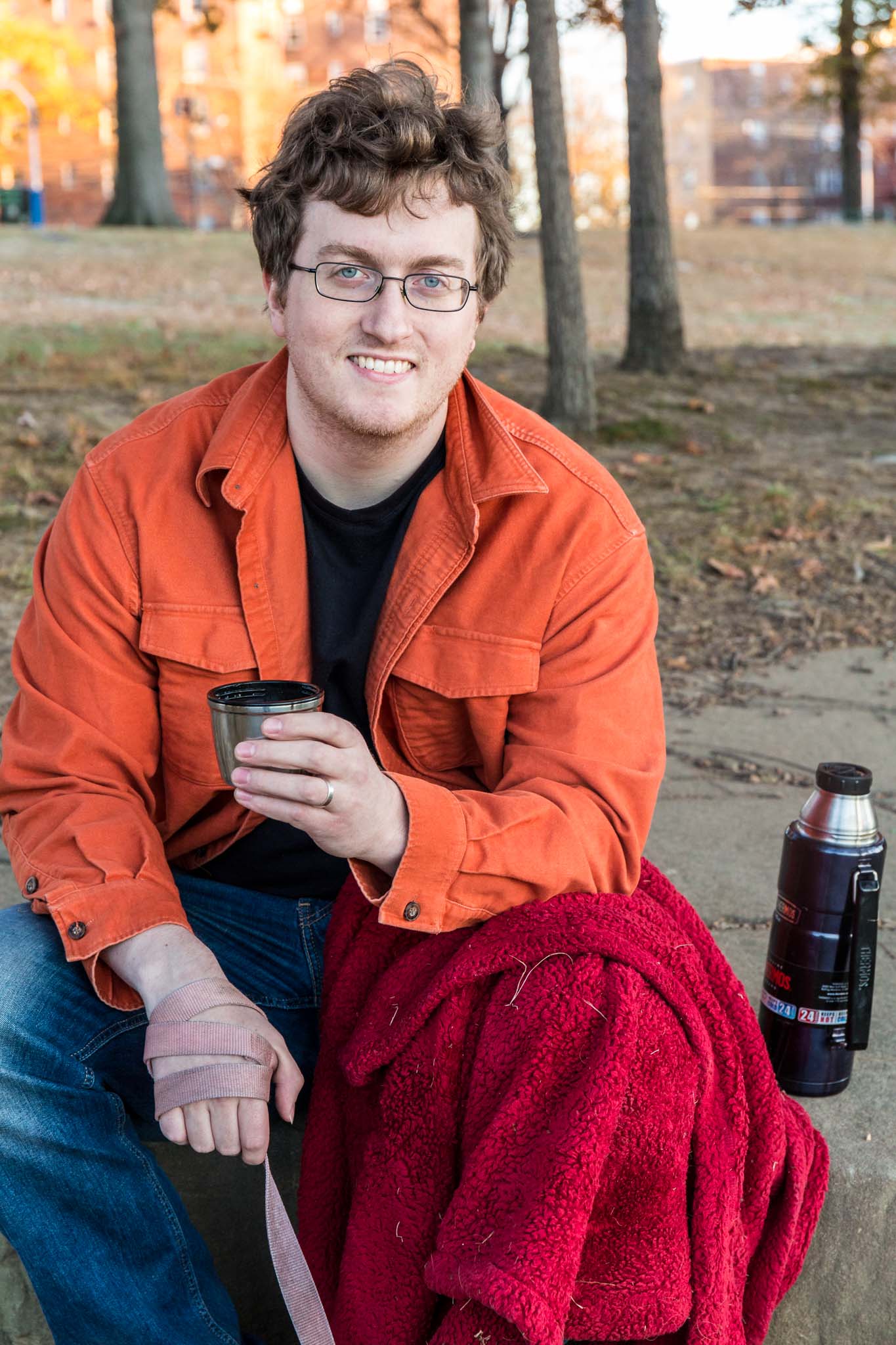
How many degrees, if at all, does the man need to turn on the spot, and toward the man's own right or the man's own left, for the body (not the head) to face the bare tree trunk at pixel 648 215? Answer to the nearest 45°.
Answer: approximately 180°

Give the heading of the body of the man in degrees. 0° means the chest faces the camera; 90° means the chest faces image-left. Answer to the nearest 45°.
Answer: approximately 0°

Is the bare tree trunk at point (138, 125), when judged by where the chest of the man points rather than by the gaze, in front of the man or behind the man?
behind

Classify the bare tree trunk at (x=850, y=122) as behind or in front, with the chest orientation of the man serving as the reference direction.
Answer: behind

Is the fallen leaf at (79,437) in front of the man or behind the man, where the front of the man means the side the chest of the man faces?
behind

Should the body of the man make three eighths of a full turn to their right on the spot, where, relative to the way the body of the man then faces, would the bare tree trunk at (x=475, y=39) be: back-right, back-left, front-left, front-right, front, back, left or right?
front-right
